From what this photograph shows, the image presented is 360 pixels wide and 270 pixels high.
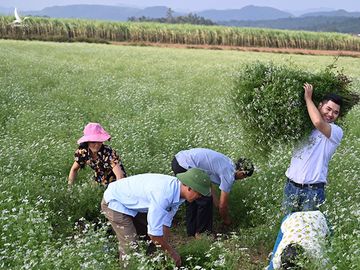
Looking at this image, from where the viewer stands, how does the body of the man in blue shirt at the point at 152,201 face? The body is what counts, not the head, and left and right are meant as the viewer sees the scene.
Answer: facing to the right of the viewer

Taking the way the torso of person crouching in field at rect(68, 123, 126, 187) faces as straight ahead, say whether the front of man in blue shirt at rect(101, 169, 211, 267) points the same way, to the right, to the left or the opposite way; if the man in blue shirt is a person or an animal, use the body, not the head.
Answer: to the left

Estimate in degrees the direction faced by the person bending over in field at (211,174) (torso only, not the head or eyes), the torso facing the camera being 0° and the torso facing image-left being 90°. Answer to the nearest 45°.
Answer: approximately 270°

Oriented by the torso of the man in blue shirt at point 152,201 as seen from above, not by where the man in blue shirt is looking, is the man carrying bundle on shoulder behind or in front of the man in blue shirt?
in front

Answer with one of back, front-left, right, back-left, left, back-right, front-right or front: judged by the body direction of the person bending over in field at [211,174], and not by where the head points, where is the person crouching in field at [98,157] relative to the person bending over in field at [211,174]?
back

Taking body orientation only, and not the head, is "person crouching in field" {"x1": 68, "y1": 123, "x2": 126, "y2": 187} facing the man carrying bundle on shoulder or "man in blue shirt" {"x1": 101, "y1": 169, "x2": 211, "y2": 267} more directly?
the man in blue shirt

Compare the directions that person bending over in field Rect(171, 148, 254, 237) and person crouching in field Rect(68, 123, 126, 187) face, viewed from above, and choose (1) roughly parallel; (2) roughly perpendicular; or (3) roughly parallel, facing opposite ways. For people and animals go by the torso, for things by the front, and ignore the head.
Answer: roughly perpendicular

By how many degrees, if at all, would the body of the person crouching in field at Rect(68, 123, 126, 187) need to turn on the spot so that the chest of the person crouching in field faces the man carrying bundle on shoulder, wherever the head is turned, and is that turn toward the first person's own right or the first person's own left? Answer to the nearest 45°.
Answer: approximately 45° to the first person's own left

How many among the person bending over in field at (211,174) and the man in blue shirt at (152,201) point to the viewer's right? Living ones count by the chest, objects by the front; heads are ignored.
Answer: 2

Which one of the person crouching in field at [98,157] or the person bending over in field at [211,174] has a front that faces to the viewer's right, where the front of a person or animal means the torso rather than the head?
the person bending over in field at [211,174]

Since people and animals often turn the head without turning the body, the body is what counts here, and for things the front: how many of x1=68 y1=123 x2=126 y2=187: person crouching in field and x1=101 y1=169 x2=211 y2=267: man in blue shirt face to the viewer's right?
1

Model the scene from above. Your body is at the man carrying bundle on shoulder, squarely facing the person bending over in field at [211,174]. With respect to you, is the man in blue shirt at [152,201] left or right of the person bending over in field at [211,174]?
left

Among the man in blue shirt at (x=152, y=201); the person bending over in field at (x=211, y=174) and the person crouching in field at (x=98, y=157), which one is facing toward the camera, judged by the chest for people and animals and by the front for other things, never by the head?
the person crouching in field at (x=98, y=157)

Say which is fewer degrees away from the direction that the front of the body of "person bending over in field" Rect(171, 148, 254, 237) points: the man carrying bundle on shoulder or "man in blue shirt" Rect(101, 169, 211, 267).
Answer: the man carrying bundle on shoulder

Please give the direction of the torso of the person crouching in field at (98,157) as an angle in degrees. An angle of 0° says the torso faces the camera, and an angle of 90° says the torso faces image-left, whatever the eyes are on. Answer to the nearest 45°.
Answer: approximately 0°
